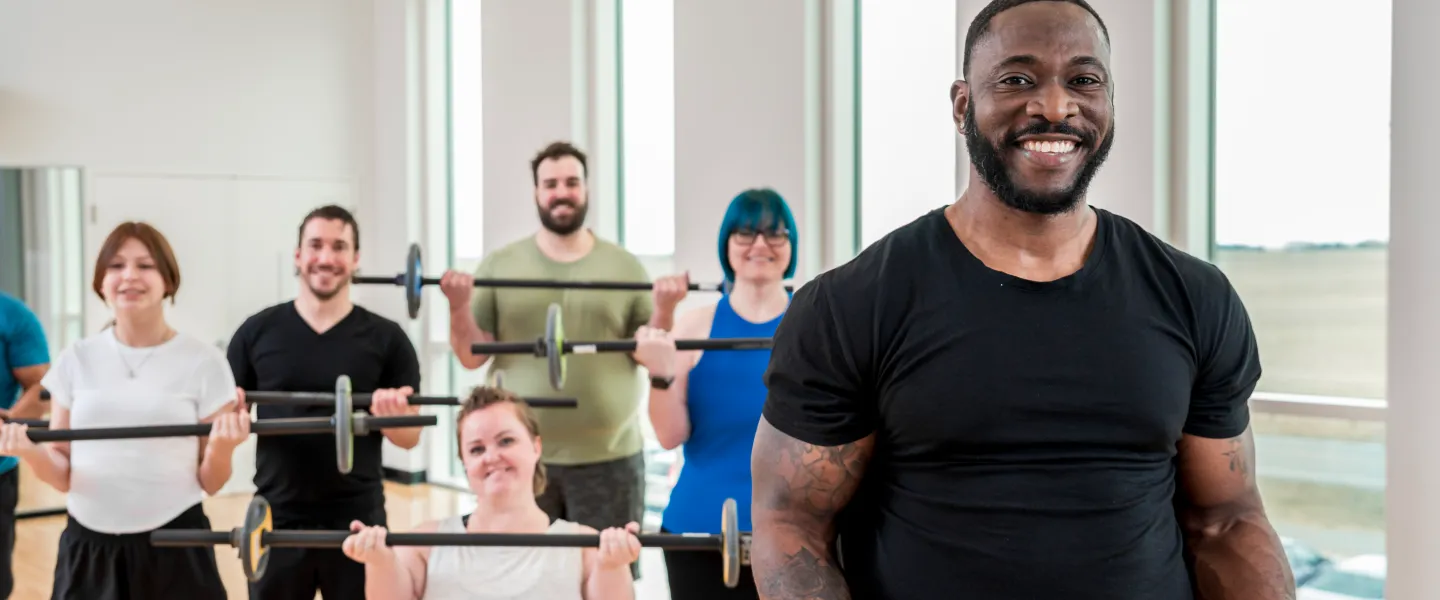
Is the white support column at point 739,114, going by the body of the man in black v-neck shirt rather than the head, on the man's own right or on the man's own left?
on the man's own left

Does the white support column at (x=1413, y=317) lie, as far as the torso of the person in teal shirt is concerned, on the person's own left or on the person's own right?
on the person's own left

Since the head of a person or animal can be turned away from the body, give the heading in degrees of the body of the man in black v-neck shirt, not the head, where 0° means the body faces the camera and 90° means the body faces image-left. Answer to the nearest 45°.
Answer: approximately 0°

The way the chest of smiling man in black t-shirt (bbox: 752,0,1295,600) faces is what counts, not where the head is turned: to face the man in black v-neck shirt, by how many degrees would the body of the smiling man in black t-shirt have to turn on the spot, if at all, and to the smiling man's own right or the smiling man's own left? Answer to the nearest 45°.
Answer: approximately 135° to the smiling man's own right

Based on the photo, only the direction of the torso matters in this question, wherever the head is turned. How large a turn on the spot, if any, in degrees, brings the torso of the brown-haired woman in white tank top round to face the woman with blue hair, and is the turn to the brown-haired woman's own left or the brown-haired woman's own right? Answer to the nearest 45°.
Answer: approximately 90° to the brown-haired woman's own left

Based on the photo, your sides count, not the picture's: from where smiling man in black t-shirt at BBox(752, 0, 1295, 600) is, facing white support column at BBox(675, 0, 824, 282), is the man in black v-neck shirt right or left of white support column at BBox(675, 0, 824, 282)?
left

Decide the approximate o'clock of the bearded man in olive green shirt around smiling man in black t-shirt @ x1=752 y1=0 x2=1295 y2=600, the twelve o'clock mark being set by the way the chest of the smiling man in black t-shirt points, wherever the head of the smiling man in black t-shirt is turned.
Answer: The bearded man in olive green shirt is roughly at 5 o'clock from the smiling man in black t-shirt.

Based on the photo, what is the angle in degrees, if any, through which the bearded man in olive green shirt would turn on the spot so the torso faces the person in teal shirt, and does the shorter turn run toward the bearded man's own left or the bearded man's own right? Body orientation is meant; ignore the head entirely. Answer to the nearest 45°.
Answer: approximately 90° to the bearded man's own right
